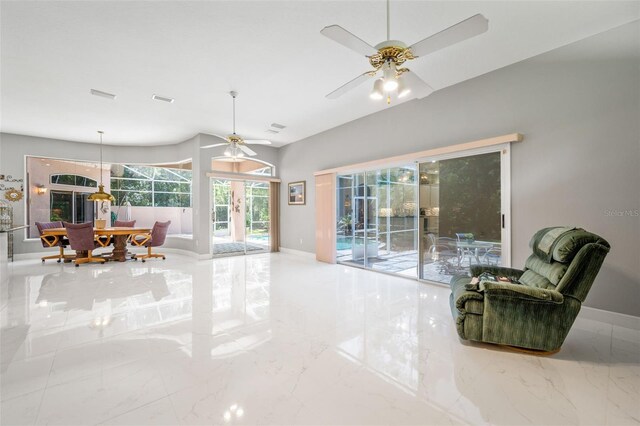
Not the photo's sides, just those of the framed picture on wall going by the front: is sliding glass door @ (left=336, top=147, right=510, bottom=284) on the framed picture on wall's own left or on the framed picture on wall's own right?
on the framed picture on wall's own left

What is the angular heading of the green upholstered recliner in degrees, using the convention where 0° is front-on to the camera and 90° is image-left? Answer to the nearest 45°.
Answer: approximately 90°

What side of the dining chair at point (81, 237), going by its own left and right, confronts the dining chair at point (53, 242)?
left

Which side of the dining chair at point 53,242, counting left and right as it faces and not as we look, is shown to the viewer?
right

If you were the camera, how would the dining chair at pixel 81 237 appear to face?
facing away from the viewer and to the right of the viewer

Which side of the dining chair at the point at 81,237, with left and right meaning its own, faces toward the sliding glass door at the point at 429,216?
right

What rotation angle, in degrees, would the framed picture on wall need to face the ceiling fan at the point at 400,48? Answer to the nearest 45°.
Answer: approximately 45° to its left

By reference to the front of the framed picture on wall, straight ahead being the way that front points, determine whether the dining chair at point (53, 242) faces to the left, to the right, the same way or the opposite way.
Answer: the opposite way
